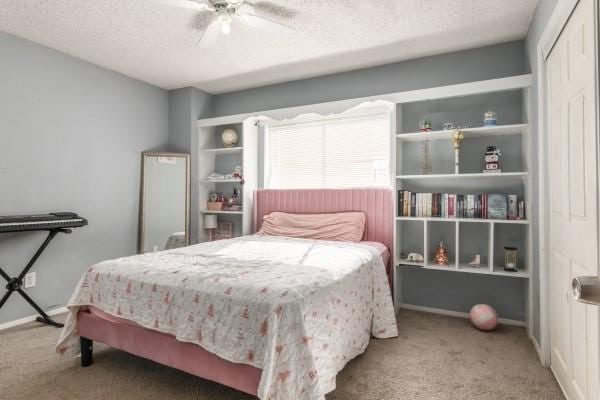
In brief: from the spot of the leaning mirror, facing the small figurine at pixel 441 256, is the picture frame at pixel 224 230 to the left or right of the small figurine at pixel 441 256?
left

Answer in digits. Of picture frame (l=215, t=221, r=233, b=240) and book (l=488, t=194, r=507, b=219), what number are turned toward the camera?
2

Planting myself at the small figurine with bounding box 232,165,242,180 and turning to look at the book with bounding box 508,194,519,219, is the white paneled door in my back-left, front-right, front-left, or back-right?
front-right

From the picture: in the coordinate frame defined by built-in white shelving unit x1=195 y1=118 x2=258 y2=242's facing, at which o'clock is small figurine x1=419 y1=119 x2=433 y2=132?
The small figurine is roughly at 9 o'clock from the built-in white shelving unit.

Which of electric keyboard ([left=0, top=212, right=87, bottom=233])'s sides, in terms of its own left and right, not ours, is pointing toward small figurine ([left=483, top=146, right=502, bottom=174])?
front

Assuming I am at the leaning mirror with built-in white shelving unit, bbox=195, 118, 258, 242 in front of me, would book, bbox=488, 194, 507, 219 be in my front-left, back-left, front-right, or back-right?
front-right

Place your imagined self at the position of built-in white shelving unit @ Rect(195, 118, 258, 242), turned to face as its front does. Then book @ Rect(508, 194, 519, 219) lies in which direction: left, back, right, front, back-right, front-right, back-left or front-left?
left

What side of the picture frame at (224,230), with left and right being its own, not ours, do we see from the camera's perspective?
front

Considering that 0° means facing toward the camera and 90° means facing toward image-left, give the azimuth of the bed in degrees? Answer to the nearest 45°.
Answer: approximately 45°

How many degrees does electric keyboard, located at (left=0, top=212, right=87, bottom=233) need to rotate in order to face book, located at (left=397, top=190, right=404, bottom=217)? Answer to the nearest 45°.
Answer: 0° — it already faces it

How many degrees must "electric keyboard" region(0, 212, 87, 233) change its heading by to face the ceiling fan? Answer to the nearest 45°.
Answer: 0° — it already faces it

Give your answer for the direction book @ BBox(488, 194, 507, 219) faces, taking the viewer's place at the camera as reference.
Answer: facing the viewer

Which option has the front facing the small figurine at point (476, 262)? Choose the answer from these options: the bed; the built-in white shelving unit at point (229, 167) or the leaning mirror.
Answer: the leaning mirror

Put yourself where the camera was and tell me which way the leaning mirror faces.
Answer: facing the viewer and to the right of the viewer
